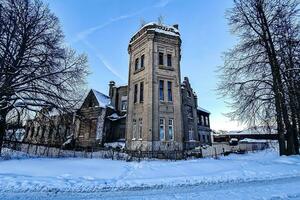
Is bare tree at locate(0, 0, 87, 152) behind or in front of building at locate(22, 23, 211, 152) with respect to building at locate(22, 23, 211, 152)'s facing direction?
in front

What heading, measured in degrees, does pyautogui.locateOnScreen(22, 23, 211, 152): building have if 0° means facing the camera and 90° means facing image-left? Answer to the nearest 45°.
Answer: approximately 45°
